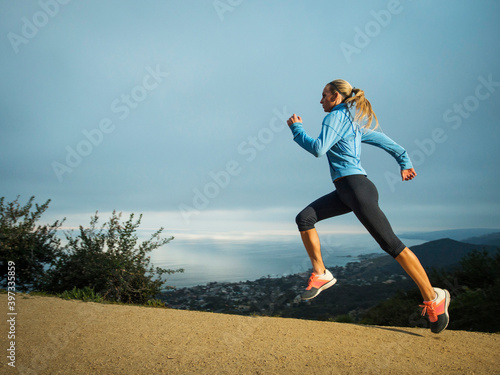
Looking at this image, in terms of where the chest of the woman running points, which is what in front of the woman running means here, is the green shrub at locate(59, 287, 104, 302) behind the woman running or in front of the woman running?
in front

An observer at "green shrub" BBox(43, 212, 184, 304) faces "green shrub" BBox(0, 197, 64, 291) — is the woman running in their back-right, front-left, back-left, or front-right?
back-left

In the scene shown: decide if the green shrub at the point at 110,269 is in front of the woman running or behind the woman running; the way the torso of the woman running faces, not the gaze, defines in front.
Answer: in front

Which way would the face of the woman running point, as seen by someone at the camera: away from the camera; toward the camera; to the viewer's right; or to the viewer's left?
to the viewer's left

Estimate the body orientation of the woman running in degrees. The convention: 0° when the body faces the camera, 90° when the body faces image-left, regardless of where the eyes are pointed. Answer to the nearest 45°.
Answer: approximately 90°
